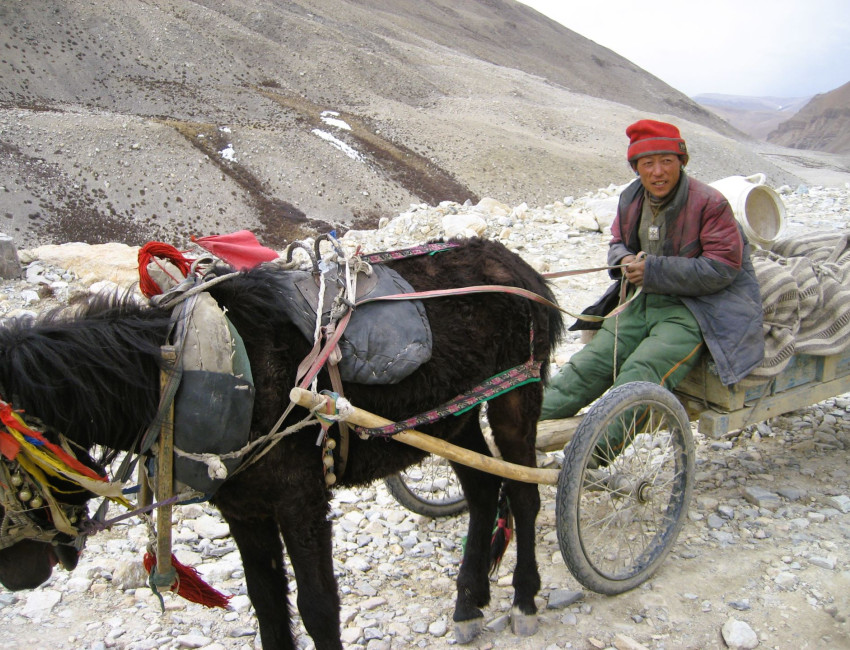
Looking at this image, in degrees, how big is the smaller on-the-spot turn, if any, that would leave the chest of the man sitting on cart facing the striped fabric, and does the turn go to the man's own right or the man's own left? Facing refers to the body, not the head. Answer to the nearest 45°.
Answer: approximately 180°

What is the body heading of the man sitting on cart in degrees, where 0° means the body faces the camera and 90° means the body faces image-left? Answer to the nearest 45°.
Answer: approximately 45°

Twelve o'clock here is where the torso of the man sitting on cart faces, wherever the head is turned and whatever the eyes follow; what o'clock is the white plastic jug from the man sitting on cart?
The white plastic jug is roughly at 5 o'clock from the man sitting on cart.

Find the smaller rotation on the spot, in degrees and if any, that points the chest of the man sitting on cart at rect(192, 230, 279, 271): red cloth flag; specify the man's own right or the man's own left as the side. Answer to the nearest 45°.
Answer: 0° — they already face it

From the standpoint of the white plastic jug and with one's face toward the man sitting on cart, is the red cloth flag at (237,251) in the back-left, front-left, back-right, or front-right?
front-right

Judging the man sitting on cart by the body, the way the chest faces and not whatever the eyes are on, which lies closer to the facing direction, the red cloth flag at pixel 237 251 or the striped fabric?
the red cloth flag
